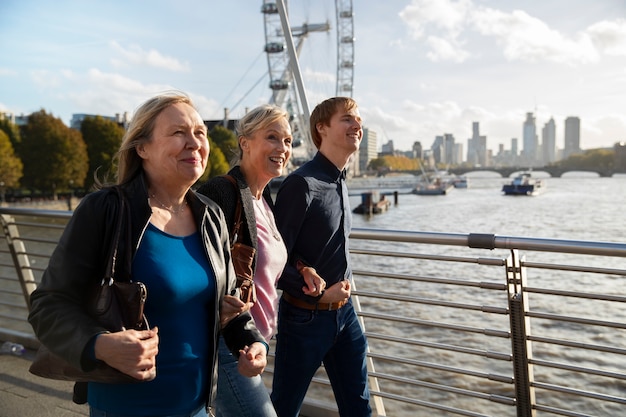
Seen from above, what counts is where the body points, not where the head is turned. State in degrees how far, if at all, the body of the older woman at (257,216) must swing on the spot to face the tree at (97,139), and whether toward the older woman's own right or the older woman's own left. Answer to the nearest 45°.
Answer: approximately 135° to the older woman's own left

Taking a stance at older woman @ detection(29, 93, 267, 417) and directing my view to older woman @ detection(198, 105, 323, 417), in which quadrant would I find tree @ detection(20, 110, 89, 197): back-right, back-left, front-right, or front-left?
front-left

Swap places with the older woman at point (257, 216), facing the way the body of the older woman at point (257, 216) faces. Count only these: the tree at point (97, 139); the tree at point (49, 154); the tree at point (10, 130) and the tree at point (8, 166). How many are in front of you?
0

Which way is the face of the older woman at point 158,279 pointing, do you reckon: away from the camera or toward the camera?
toward the camera

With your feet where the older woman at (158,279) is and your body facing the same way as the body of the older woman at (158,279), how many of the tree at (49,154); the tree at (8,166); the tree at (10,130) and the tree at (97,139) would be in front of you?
0

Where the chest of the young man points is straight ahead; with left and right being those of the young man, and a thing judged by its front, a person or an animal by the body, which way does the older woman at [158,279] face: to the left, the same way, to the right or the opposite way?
the same way

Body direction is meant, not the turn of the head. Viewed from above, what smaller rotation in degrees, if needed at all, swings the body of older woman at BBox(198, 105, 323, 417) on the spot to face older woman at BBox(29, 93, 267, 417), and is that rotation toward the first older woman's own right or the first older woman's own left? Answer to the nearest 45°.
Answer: approximately 90° to the first older woman's own right

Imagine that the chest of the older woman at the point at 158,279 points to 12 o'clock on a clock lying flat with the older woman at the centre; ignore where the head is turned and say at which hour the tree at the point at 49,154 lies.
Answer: The tree is roughly at 7 o'clock from the older woman.

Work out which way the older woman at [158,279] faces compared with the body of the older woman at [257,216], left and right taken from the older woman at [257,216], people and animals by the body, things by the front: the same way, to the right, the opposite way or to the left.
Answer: the same way

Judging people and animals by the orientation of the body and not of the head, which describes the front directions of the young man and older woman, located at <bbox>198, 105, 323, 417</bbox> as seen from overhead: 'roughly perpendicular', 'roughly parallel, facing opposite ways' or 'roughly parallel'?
roughly parallel

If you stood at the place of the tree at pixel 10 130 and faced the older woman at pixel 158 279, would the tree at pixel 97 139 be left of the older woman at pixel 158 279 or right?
left

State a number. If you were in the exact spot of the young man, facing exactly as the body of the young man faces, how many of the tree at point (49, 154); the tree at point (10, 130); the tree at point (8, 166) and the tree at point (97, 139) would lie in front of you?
0

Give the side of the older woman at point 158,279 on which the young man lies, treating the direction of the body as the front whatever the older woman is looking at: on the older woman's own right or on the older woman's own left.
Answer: on the older woman's own left
